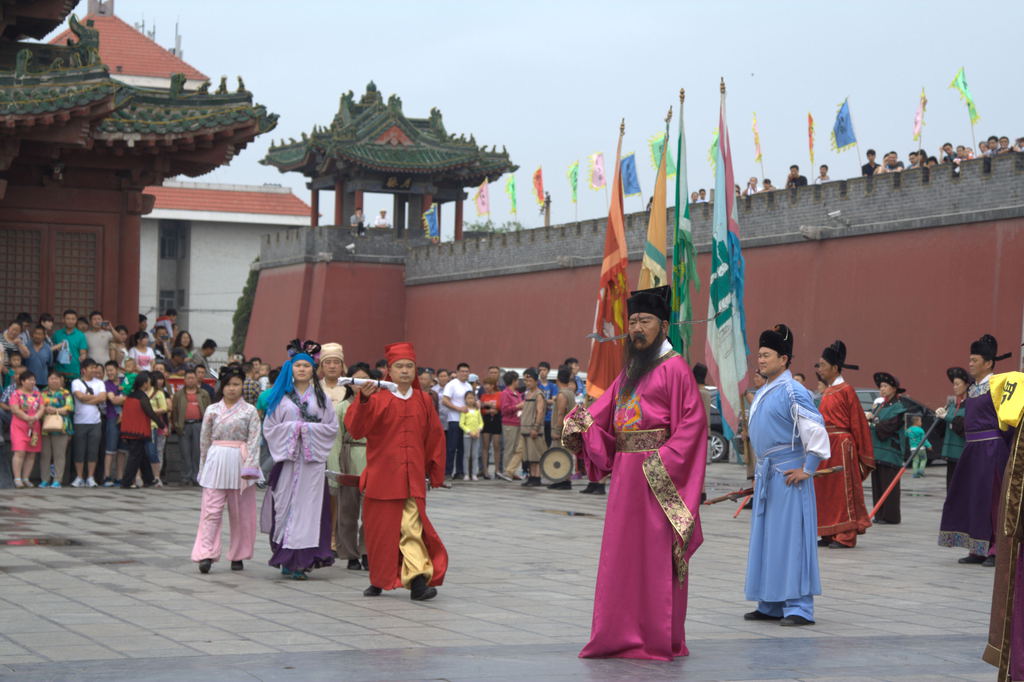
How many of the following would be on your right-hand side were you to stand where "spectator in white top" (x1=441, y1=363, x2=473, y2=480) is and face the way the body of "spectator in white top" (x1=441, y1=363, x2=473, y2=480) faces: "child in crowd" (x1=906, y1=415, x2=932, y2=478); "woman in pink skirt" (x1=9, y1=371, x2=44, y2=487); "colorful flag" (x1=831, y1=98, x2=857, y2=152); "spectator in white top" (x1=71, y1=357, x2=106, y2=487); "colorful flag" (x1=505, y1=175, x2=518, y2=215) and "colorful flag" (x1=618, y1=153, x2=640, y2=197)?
2

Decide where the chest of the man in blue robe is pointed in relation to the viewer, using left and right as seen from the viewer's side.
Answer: facing the viewer and to the left of the viewer

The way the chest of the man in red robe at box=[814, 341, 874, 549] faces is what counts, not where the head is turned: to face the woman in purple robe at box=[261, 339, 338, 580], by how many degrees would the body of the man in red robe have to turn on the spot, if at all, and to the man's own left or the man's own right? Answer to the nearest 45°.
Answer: approximately 45° to the man's own left

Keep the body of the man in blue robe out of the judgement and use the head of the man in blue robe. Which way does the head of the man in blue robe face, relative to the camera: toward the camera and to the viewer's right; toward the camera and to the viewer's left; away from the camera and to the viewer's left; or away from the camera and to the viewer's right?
toward the camera and to the viewer's left

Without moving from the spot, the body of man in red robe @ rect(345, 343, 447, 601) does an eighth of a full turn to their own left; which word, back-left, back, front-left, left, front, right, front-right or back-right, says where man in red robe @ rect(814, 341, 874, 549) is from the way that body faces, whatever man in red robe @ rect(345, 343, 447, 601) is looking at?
left

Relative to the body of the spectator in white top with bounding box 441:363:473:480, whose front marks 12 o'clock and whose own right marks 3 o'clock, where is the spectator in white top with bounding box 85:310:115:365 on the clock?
the spectator in white top with bounding box 85:310:115:365 is roughly at 4 o'clock from the spectator in white top with bounding box 441:363:473:480.

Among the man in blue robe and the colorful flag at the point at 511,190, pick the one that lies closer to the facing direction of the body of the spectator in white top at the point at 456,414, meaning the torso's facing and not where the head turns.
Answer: the man in blue robe

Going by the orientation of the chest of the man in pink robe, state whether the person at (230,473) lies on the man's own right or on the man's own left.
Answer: on the man's own right

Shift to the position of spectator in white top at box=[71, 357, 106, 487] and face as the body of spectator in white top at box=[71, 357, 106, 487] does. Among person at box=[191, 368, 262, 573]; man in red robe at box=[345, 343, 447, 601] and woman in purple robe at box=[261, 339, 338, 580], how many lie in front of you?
3

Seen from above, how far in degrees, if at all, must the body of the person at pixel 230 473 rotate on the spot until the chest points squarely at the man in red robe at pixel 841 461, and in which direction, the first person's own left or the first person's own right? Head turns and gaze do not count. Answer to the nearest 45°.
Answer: approximately 90° to the first person's own left

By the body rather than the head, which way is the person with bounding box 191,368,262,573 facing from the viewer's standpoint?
toward the camera

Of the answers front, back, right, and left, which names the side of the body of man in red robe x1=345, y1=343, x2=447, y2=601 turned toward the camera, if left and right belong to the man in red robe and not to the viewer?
front

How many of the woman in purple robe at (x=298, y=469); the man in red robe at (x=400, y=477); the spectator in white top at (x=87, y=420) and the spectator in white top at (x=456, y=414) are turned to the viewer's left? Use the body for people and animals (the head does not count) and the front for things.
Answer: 0

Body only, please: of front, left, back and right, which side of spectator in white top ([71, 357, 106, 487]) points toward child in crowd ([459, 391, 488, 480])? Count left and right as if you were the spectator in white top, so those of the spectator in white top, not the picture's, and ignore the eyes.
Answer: left
